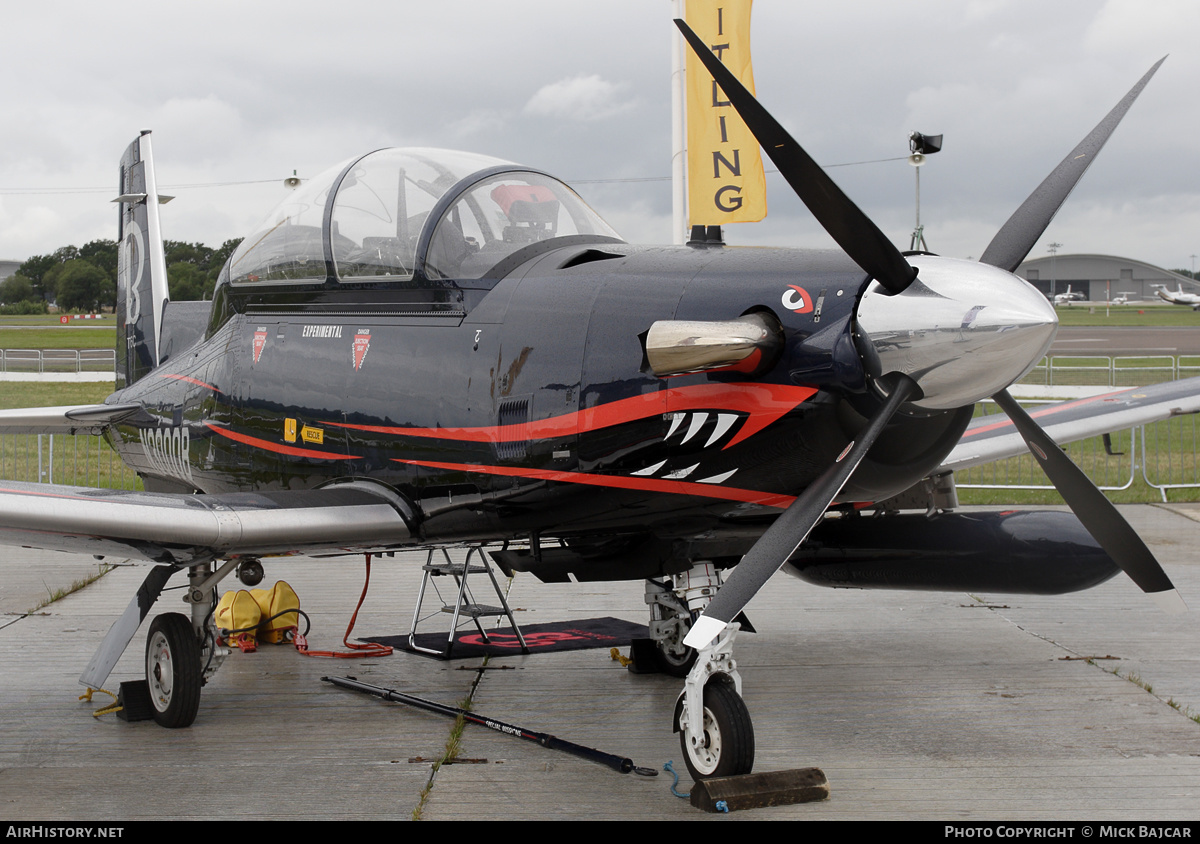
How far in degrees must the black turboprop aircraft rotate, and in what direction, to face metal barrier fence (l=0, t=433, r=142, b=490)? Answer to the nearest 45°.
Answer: approximately 180°

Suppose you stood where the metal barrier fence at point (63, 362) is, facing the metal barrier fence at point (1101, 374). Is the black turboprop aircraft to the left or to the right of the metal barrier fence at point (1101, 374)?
right

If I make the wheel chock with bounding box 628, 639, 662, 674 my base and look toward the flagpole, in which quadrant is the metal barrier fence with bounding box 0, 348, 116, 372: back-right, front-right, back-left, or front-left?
front-left

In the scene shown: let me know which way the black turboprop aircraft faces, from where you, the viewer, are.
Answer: facing the viewer and to the right of the viewer

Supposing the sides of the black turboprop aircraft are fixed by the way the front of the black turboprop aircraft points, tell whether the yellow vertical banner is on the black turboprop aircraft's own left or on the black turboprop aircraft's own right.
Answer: on the black turboprop aircraft's own left

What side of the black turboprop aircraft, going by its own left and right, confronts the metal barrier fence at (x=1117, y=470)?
left

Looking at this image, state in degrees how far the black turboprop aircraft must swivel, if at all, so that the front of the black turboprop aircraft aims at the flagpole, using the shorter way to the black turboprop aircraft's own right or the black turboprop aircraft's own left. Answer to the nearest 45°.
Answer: approximately 135° to the black turboprop aircraft's own left

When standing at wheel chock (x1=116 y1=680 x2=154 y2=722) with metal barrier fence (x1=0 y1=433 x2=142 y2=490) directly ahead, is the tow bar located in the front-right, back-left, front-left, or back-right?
back-right
